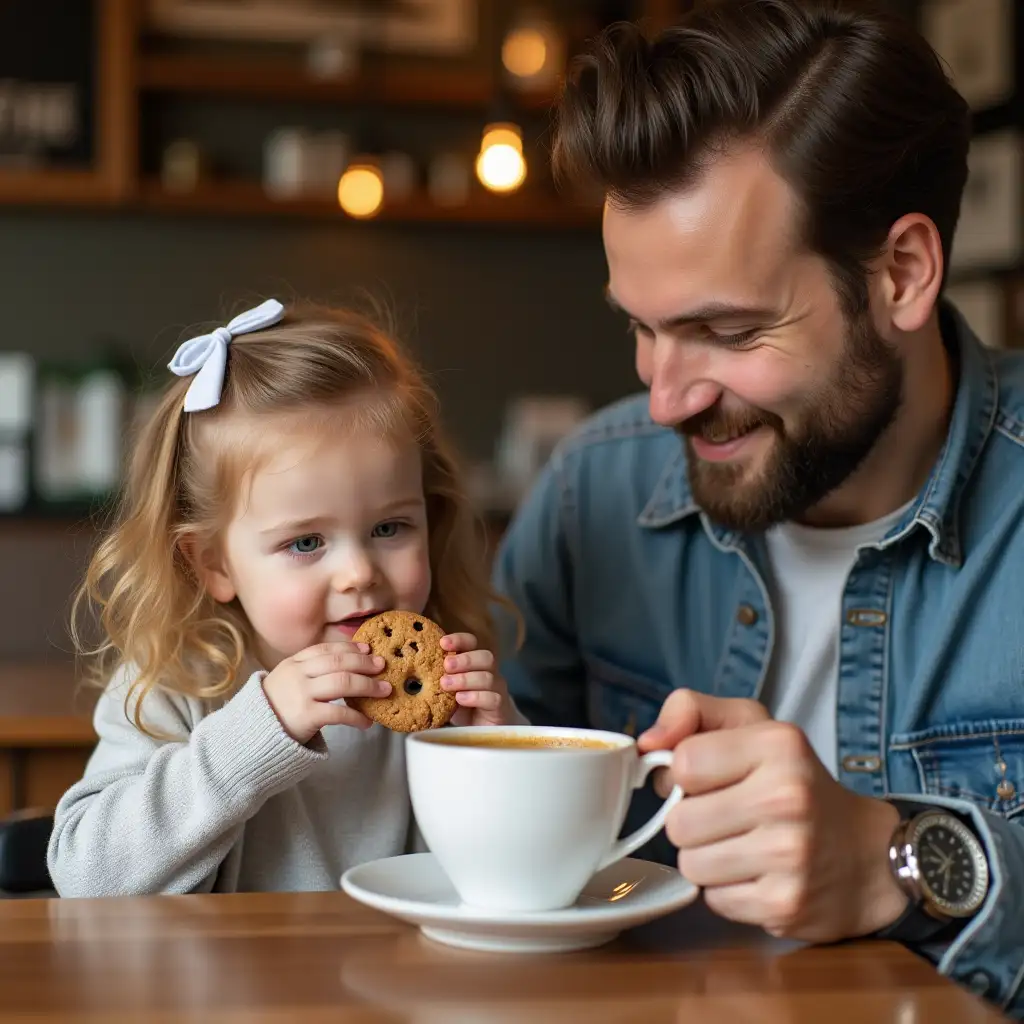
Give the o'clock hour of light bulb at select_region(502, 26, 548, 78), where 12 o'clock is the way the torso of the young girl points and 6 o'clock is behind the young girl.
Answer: The light bulb is roughly at 8 o'clock from the young girl.

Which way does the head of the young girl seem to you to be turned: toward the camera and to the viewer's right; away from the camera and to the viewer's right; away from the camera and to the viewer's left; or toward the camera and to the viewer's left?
toward the camera and to the viewer's right

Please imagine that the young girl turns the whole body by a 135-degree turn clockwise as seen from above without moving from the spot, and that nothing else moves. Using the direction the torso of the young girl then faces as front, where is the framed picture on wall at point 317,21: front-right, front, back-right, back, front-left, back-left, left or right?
right

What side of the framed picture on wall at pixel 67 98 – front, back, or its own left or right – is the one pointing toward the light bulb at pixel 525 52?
left

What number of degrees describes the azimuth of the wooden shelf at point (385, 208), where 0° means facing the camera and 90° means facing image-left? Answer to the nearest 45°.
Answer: approximately 0°

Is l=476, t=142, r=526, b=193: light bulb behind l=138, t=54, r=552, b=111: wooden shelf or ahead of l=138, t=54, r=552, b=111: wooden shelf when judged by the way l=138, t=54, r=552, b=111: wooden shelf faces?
ahead

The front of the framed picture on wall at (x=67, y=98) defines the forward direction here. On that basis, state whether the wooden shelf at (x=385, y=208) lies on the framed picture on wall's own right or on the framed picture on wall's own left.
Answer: on the framed picture on wall's own left
